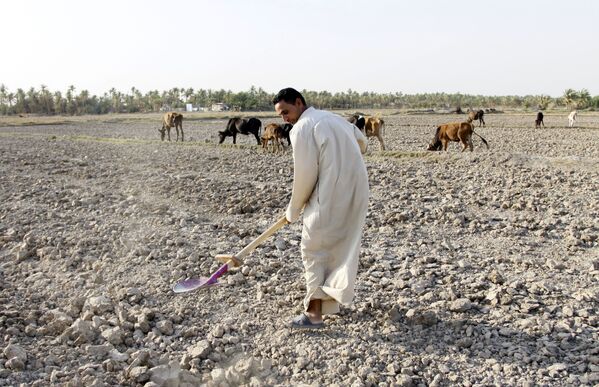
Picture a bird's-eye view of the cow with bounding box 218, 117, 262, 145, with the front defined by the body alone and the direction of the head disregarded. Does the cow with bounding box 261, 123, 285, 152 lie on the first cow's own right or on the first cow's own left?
on the first cow's own left

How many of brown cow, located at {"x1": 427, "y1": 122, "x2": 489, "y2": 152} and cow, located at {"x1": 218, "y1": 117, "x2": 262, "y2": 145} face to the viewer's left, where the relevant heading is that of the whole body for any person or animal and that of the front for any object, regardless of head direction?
2

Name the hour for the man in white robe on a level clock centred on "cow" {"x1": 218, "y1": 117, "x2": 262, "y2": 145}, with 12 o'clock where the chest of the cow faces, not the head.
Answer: The man in white robe is roughly at 9 o'clock from the cow.

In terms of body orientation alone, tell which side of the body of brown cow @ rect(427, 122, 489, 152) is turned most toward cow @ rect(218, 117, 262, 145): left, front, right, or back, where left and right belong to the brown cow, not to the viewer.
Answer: front

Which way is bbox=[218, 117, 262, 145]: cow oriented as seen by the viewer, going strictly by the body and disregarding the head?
to the viewer's left

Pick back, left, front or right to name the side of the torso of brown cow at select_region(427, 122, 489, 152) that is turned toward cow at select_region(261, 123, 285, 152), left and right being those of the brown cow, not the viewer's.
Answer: front

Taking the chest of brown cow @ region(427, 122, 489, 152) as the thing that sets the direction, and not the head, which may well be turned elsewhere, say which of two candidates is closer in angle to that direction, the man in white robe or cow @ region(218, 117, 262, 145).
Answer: the cow

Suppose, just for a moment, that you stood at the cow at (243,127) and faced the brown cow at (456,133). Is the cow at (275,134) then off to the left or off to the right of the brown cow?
right

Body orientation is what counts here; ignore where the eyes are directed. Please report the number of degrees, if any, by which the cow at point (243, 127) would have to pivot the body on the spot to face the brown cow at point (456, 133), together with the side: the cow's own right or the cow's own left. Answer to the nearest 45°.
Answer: approximately 135° to the cow's own left

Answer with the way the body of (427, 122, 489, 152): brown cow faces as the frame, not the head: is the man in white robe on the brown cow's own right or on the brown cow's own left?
on the brown cow's own left

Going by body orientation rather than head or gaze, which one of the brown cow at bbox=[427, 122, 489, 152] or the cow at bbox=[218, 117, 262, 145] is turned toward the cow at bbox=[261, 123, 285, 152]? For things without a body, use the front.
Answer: the brown cow

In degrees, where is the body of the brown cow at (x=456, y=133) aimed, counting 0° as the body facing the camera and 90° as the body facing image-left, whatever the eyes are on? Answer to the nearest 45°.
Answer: approximately 90°

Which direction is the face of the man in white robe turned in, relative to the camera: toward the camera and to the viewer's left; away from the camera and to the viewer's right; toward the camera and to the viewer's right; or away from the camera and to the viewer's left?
toward the camera and to the viewer's left
